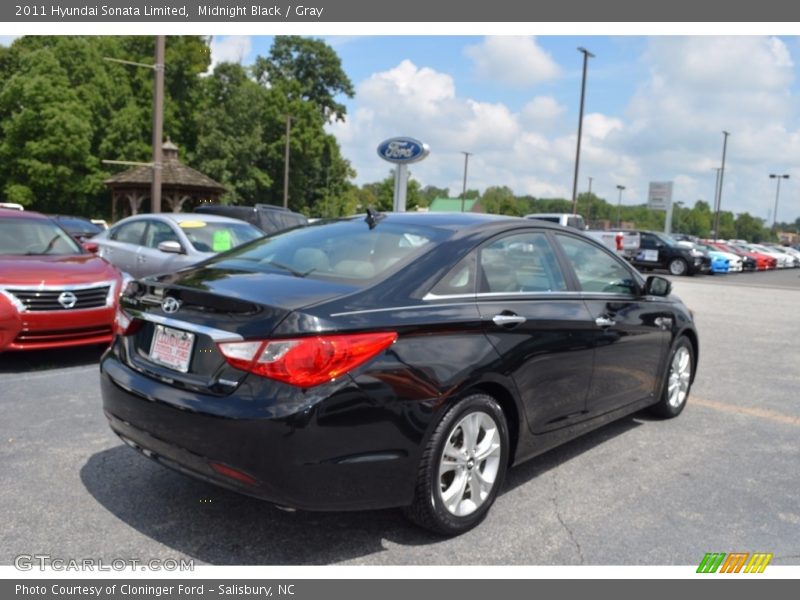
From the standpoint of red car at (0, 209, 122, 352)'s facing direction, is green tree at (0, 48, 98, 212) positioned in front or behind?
behind

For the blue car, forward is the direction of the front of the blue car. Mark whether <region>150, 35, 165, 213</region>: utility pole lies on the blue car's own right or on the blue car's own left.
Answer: on the blue car's own right

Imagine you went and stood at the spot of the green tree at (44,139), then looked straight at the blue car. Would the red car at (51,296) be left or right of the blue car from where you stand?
right

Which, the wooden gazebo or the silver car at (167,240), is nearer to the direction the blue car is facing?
the silver car

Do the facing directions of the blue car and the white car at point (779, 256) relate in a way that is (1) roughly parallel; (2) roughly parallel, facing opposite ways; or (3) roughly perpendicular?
roughly parallel

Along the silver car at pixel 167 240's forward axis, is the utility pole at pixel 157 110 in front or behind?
behind

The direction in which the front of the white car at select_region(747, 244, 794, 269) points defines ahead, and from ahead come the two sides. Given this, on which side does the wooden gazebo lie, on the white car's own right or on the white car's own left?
on the white car's own right

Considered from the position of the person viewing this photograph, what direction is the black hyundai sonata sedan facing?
facing away from the viewer and to the right of the viewer

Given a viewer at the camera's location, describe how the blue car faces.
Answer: facing the viewer and to the right of the viewer

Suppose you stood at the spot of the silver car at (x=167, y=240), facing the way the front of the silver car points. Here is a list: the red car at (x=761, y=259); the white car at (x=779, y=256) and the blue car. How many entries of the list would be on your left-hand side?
3

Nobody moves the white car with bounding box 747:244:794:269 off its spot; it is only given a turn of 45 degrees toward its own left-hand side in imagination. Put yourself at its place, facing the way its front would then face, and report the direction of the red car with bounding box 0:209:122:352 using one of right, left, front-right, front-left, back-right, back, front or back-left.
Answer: right

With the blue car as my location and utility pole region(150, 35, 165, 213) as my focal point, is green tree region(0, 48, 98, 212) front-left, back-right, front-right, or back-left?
front-right

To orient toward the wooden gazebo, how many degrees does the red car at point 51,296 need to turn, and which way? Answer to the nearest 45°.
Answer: approximately 135° to its left
